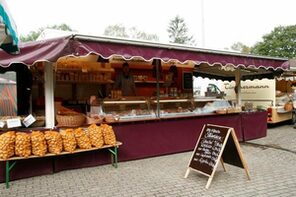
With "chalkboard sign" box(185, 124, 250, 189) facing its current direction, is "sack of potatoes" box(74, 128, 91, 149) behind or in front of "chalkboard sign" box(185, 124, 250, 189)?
in front

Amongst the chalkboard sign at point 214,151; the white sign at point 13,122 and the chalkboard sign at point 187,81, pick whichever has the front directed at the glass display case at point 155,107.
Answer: the chalkboard sign at point 187,81

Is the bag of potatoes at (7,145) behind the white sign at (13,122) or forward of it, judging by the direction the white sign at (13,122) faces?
forward

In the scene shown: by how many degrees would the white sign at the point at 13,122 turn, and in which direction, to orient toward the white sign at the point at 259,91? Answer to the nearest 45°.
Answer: approximately 90° to its left

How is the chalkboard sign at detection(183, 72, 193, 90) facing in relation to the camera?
toward the camera

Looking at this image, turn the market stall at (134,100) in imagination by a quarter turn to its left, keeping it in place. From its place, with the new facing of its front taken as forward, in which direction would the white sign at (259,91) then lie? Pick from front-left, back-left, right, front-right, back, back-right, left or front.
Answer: front

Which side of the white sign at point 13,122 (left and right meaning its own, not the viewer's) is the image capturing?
front

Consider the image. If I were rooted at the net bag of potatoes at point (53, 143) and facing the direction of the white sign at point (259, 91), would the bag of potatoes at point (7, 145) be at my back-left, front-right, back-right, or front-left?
back-left

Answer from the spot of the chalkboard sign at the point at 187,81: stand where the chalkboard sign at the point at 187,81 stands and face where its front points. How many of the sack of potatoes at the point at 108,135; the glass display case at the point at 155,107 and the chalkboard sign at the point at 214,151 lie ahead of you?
3

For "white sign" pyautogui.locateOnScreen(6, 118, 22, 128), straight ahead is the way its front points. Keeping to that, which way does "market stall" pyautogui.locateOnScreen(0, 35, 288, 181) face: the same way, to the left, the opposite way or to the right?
the same way

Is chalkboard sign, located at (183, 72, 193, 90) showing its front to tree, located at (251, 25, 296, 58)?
no

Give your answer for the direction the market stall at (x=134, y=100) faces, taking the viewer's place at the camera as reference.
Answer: facing the viewer and to the right of the viewer

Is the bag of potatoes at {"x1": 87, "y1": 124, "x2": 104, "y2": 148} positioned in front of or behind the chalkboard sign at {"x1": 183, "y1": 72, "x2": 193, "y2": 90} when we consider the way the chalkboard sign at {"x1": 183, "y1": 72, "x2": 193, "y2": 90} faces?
in front

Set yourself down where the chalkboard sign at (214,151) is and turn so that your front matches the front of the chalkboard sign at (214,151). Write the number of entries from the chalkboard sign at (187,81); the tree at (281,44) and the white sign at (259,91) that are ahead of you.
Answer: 0

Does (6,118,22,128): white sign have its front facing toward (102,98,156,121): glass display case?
no

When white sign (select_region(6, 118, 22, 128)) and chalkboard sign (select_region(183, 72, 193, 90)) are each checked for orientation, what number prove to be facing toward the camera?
2

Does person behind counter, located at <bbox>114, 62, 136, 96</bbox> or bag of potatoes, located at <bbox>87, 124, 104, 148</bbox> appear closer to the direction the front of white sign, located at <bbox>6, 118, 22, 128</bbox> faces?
the bag of potatoes

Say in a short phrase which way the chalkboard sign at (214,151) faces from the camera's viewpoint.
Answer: facing the viewer and to the left of the viewer
